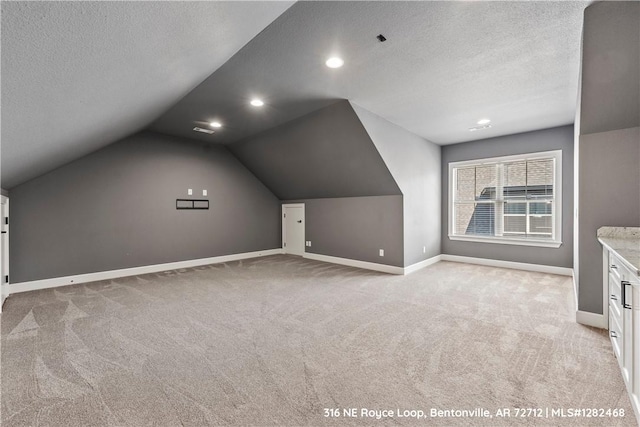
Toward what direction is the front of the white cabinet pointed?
to the viewer's left

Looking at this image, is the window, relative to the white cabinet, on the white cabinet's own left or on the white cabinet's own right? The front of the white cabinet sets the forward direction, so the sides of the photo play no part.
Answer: on the white cabinet's own right

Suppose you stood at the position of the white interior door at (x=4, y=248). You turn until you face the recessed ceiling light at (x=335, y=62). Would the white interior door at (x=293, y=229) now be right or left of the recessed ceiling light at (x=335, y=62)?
left

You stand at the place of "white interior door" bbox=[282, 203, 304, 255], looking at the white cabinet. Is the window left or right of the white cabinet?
left

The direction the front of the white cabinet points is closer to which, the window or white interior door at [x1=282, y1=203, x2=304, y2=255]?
the white interior door

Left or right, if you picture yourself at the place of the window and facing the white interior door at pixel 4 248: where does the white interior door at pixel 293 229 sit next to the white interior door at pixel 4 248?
right

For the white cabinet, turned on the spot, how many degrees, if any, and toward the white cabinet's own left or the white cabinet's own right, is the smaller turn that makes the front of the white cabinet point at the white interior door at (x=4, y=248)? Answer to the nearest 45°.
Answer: approximately 45° to the white cabinet's own left
